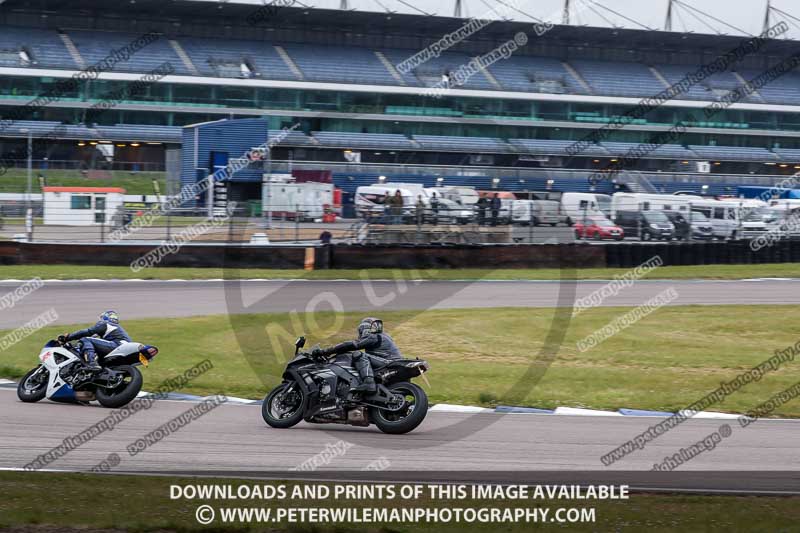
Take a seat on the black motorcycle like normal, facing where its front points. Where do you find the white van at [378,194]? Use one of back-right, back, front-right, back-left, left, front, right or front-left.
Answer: right

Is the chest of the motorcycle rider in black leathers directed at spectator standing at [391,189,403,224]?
no

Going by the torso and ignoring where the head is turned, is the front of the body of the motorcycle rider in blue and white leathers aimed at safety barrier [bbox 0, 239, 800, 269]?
no

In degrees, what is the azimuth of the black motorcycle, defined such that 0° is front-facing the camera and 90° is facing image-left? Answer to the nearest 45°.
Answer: approximately 90°

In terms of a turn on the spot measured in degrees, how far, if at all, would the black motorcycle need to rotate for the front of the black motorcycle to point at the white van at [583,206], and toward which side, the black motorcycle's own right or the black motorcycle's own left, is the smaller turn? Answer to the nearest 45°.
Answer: approximately 90° to the black motorcycle's own right

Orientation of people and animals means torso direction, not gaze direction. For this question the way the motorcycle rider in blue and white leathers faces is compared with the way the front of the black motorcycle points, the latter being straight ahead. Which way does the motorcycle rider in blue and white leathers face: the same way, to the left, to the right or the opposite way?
the same way

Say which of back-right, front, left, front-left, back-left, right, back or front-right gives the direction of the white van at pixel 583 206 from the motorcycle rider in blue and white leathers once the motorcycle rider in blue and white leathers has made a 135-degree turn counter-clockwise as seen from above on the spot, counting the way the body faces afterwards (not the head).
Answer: left

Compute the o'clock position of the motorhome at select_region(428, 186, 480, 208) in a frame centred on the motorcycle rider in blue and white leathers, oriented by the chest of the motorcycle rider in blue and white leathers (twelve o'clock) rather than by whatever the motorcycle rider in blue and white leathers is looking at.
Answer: The motorhome is roughly at 4 o'clock from the motorcycle rider in blue and white leathers.

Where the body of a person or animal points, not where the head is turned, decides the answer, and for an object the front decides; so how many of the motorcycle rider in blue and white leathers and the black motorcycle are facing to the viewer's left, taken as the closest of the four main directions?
2

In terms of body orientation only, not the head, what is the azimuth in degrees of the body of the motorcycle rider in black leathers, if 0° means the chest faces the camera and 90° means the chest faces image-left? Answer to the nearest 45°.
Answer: approximately 90°

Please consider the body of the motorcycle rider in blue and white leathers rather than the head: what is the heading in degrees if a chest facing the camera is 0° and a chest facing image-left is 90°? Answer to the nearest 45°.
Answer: approximately 90°

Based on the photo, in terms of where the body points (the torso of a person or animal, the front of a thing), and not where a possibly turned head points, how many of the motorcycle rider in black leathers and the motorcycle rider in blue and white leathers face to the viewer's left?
2

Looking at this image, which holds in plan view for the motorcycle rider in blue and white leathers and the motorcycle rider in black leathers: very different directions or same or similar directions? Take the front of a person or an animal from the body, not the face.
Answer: same or similar directions

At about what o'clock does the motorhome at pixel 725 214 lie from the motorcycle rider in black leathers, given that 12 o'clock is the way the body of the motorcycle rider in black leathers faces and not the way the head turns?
The motorhome is roughly at 4 o'clock from the motorcycle rider in black leathers.
